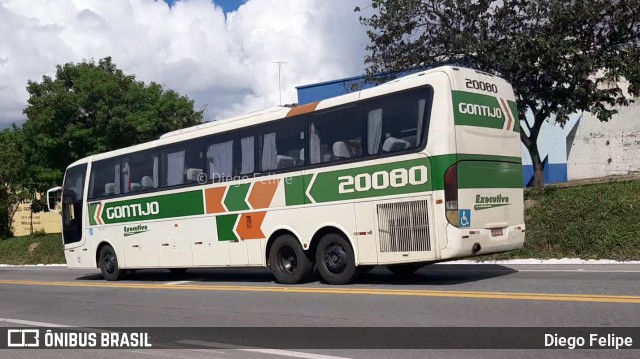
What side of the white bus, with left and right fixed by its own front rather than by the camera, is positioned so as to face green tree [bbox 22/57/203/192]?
front

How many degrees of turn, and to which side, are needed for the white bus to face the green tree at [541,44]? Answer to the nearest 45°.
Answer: approximately 90° to its right

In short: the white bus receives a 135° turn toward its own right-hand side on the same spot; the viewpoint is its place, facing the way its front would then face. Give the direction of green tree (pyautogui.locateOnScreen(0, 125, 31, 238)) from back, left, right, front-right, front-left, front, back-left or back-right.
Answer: back-left

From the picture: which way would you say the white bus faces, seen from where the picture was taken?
facing away from the viewer and to the left of the viewer
